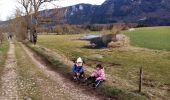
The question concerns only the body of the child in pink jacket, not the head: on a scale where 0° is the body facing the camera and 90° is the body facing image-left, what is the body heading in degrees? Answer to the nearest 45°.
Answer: approximately 45°
